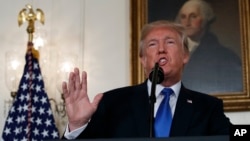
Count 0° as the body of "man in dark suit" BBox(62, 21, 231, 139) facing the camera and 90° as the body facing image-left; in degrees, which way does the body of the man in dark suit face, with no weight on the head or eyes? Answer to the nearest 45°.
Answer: approximately 0°

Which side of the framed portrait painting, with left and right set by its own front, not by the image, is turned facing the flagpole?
right

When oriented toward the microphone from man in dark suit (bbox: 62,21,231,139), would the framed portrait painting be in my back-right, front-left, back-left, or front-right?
back-left

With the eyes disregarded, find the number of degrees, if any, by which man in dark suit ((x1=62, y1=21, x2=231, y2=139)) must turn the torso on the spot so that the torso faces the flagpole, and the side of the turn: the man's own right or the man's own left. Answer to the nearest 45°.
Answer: approximately 135° to the man's own right

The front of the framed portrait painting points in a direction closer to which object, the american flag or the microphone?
the microphone

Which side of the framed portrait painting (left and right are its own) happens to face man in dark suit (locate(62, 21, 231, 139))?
front

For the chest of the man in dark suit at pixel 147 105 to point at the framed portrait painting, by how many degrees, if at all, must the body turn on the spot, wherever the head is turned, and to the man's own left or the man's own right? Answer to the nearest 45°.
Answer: approximately 180°

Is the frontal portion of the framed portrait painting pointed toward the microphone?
yes

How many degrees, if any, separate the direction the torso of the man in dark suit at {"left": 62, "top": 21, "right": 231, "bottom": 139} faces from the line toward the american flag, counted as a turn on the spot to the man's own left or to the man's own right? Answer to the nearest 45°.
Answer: approximately 135° to the man's own right

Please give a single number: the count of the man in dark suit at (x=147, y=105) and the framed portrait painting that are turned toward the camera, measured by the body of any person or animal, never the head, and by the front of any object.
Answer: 2

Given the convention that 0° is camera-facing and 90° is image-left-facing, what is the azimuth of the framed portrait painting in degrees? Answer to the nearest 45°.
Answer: approximately 0°
